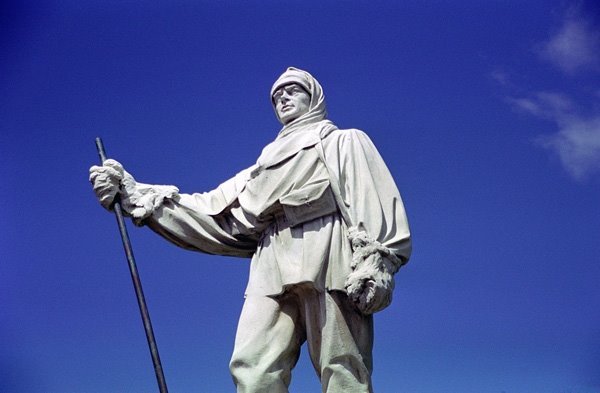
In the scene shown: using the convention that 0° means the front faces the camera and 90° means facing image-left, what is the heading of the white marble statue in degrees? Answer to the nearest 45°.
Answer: approximately 45°
